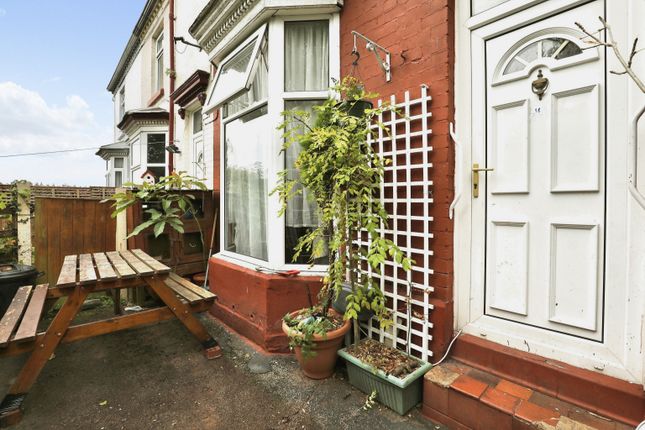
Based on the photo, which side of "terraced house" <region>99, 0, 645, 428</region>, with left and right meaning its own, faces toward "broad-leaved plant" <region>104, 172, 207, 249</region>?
right

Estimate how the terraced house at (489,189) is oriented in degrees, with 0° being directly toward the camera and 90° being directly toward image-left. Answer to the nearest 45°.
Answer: approximately 45°

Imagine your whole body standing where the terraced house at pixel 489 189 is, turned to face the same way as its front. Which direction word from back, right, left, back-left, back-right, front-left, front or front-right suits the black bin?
front-right

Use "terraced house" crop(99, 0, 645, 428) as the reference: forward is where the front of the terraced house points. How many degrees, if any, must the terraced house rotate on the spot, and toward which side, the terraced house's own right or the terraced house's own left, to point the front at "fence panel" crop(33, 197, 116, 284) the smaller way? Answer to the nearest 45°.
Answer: approximately 45° to the terraced house's own right

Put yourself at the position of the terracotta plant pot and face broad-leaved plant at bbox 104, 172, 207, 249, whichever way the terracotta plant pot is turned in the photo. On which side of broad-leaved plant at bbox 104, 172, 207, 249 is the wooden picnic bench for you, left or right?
left

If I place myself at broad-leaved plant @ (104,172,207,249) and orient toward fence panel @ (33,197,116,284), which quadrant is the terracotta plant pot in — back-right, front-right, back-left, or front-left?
back-left
